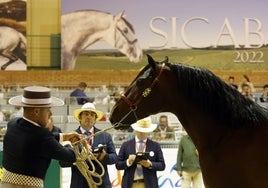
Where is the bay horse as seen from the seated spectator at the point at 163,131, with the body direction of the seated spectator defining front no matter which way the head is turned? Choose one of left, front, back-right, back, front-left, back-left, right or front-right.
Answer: front

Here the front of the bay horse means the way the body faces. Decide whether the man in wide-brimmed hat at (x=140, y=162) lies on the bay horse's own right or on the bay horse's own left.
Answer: on the bay horse's own right

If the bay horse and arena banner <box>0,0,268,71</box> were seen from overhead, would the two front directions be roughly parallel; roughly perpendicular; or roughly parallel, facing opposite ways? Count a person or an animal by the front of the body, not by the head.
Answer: roughly perpendicular

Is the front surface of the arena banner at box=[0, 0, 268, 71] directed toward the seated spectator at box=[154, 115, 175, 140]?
yes

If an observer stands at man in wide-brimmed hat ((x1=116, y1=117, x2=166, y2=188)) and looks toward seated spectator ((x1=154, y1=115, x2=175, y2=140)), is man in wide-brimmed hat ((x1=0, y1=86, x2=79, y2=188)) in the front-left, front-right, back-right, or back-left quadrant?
back-left

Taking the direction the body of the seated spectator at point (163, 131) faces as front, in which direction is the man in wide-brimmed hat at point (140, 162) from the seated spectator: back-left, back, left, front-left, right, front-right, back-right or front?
front

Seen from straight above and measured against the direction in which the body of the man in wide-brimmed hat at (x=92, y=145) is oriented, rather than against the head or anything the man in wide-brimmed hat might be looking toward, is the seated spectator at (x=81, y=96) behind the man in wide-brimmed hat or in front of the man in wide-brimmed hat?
behind

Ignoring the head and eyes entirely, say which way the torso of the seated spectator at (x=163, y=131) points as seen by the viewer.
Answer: toward the camera

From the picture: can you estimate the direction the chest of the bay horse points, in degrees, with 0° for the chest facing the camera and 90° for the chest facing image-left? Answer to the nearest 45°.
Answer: approximately 90°

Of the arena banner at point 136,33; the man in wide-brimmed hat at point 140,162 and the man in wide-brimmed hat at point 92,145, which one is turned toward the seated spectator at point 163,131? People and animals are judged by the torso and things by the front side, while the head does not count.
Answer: the arena banner

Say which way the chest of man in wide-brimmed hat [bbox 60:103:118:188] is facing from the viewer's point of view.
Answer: toward the camera

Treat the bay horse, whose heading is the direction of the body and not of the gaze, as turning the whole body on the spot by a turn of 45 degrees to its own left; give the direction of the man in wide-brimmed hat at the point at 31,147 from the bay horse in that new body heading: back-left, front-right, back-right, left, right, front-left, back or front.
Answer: front-right

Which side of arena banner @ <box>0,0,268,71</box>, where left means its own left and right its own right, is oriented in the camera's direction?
front

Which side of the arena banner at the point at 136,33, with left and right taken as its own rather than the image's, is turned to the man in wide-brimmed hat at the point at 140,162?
front

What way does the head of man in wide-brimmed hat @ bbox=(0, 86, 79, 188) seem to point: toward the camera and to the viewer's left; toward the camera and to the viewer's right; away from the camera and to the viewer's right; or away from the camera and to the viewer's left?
away from the camera and to the viewer's right

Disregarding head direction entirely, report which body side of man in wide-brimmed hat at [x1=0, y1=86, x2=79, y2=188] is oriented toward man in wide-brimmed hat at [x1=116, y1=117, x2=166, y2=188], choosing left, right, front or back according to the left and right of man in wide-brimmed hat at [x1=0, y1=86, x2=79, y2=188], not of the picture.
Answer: front
